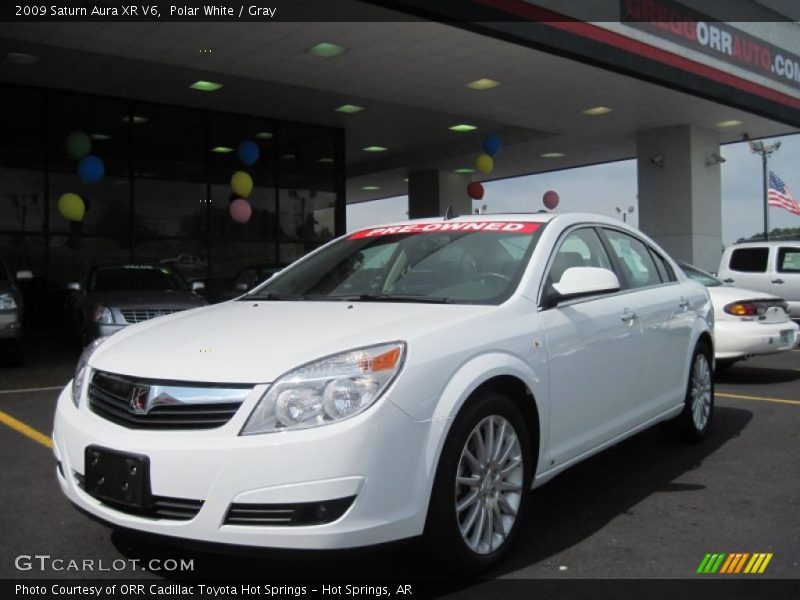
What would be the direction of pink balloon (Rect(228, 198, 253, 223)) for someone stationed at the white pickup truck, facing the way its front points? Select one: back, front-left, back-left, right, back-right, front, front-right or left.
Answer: back

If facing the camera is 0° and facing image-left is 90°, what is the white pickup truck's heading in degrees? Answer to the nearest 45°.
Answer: approximately 270°

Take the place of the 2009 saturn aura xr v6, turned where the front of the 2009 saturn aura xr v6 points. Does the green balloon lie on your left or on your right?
on your right

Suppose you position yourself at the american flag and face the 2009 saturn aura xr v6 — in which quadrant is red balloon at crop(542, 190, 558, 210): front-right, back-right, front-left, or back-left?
front-right

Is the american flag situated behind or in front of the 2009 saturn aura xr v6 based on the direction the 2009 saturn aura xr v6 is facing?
behind

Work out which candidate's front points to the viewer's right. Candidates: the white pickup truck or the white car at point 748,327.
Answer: the white pickup truck

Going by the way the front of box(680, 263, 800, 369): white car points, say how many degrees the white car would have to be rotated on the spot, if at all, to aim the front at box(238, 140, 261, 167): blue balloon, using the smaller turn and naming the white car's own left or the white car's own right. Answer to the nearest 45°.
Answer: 0° — it already faces it

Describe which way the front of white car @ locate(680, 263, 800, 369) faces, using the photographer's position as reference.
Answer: facing away from the viewer and to the left of the viewer

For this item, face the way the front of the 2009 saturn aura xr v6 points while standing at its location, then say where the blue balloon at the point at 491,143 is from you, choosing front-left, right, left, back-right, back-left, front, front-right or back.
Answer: back-right

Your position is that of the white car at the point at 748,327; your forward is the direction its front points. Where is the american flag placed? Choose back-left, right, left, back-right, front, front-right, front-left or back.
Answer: front-right

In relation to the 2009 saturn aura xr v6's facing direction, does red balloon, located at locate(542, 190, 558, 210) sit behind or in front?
behind

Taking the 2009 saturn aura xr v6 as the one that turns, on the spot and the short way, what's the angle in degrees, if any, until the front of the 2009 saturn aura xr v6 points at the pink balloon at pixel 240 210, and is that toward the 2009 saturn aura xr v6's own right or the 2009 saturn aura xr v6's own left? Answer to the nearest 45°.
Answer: approximately 135° to the 2009 saturn aura xr v6's own right
